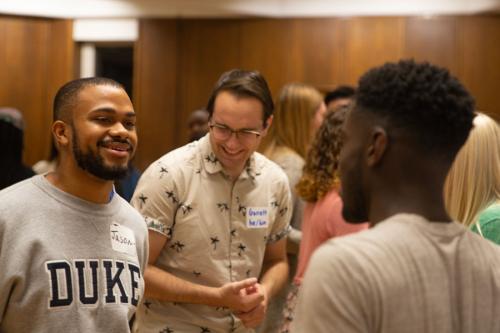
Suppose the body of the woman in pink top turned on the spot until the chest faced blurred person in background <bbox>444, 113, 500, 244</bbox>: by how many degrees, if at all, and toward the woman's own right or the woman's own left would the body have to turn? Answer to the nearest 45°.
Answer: approximately 90° to the woman's own right

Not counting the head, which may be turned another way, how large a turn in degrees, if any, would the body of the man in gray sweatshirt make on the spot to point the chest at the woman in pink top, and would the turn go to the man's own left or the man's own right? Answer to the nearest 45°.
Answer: approximately 90° to the man's own left

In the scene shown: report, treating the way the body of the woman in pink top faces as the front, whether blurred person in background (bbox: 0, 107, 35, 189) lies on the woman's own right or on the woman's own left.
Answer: on the woman's own left

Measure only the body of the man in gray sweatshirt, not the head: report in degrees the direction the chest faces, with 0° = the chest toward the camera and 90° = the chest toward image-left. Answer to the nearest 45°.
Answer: approximately 315°
